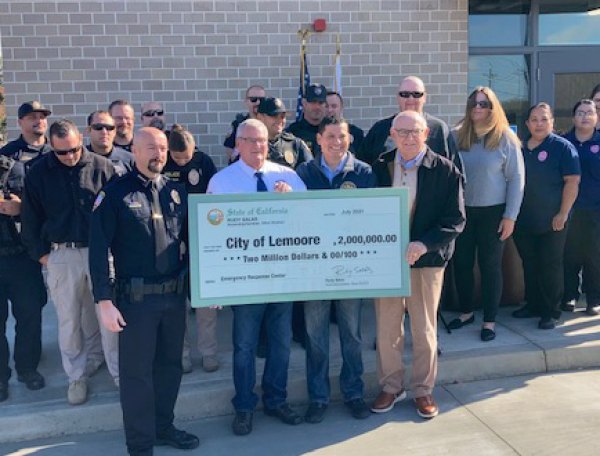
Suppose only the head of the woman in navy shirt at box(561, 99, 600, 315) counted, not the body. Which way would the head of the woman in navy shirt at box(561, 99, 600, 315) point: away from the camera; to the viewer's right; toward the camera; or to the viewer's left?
toward the camera

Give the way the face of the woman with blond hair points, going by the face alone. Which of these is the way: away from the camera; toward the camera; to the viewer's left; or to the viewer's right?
toward the camera

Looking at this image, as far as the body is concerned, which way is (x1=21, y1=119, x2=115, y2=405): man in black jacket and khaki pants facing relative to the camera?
toward the camera

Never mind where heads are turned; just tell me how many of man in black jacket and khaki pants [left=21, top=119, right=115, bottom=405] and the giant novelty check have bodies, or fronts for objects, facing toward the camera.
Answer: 2

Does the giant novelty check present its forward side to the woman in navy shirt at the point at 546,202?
no

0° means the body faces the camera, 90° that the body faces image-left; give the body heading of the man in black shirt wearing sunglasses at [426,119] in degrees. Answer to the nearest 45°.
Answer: approximately 0°

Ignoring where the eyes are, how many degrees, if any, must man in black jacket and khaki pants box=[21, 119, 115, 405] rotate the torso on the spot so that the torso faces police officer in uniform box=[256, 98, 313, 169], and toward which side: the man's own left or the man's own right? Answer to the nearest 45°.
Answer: approximately 90° to the man's own left

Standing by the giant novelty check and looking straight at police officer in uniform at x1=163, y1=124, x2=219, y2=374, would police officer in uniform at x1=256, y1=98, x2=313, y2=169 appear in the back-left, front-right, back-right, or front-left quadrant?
front-right

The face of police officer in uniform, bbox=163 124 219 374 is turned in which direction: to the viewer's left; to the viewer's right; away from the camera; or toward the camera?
toward the camera

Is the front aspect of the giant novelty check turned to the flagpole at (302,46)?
no

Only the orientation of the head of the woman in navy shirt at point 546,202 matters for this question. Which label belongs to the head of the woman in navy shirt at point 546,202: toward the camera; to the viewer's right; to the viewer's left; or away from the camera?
toward the camera

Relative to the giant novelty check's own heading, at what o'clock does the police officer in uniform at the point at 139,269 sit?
The police officer in uniform is roughly at 2 o'clock from the giant novelty check.

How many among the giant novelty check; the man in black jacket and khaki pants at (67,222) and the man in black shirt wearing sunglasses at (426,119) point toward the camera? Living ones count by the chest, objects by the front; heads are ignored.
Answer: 3

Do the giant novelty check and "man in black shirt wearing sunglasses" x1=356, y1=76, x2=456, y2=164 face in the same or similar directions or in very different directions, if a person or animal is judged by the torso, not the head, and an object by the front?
same or similar directions

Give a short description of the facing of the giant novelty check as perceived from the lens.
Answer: facing the viewer

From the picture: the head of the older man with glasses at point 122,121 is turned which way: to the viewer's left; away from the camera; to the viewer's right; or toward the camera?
toward the camera

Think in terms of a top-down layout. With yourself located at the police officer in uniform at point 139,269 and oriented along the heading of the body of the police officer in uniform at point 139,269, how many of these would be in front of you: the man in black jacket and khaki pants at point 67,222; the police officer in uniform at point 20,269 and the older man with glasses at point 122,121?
0
